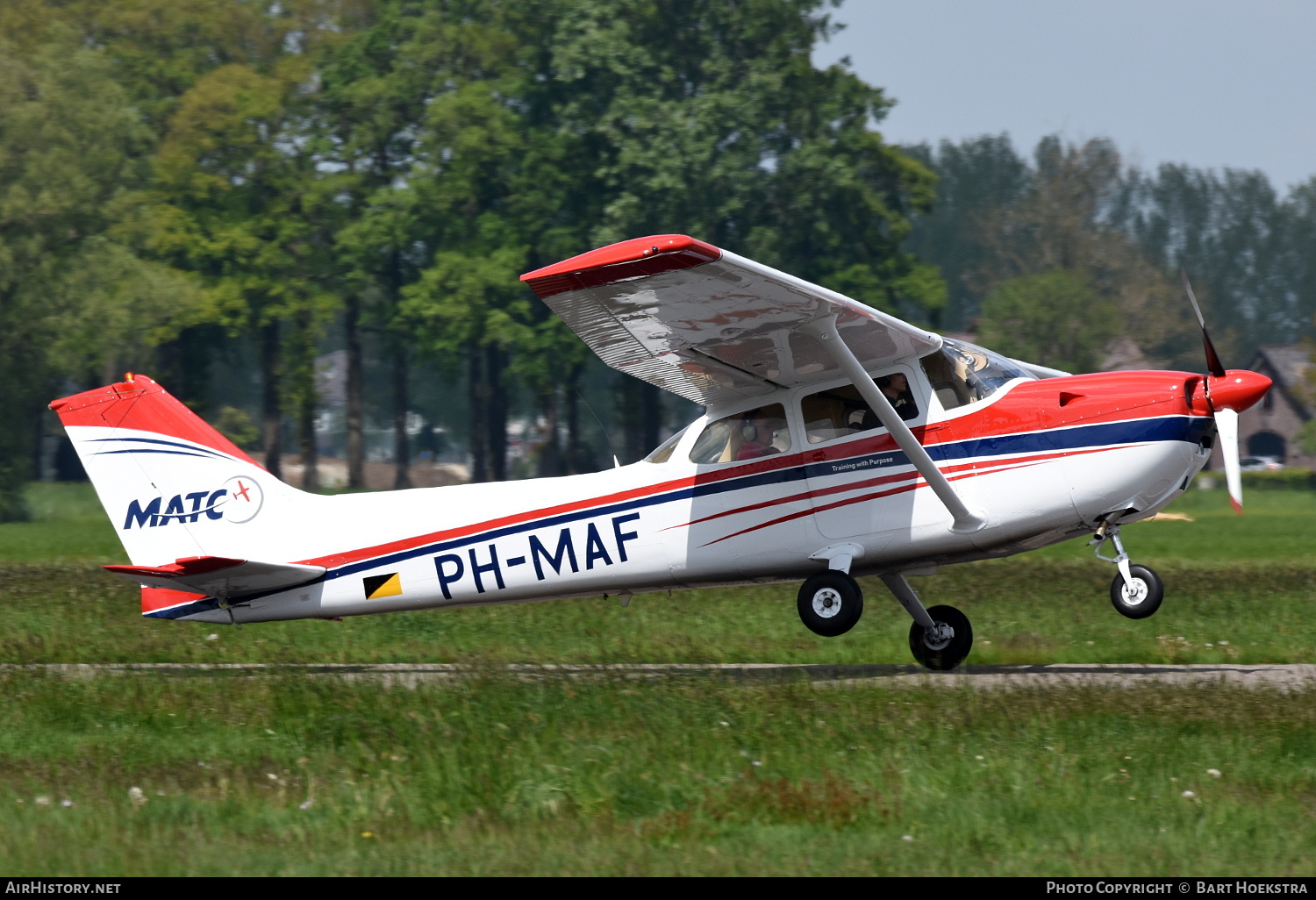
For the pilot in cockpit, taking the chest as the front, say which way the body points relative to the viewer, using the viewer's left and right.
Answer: facing to the right of the viewer

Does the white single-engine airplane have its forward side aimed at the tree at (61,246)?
no

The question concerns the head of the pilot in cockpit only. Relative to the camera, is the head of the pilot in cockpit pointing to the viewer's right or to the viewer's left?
to the viewer's right

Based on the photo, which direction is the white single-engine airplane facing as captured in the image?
to the viewer's right

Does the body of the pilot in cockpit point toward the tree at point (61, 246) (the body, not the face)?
no
